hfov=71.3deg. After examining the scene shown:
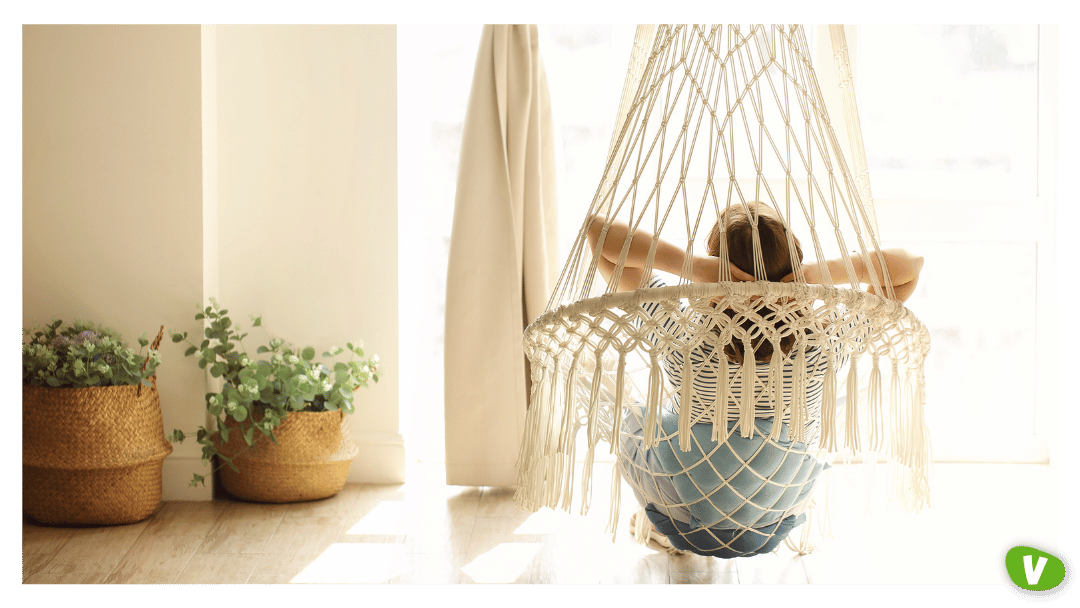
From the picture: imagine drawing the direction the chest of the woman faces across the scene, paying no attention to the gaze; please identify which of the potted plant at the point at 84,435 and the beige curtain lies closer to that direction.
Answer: the beige curtain

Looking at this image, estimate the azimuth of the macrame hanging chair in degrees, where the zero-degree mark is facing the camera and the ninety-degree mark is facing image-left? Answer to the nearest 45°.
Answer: approximately 180°

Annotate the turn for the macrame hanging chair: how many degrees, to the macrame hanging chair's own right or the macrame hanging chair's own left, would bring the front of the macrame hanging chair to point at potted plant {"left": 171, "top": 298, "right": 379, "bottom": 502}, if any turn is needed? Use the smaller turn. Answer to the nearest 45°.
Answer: approximately 45° to the macrame hanging chair's own left

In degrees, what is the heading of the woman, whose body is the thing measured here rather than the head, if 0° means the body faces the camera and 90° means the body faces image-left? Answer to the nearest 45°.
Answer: approximately 180°

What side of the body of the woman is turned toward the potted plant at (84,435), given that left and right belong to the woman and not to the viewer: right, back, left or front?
left

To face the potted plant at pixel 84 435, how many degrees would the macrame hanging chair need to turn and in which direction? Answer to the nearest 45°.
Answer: approximately 90° to its left

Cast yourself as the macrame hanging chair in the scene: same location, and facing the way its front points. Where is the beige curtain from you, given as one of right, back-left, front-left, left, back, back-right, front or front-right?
front-left

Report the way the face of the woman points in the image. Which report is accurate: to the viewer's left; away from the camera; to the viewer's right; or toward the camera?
away from the camera
